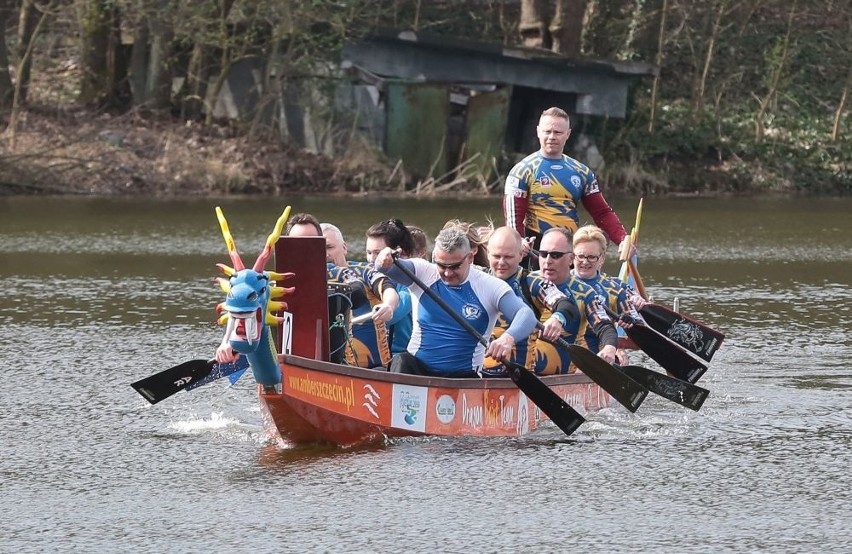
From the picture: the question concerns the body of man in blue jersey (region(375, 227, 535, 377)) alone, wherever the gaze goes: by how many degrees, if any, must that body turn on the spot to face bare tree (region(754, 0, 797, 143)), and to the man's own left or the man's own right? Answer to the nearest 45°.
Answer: approximately 180°

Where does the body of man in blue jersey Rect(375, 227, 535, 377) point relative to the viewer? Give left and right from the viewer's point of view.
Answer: facing the viewer

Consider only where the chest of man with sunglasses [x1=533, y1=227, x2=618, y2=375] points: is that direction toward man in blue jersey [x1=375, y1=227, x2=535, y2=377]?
yes

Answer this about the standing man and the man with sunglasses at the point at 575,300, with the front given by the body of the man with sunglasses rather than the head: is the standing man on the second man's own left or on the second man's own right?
on the second man's own right

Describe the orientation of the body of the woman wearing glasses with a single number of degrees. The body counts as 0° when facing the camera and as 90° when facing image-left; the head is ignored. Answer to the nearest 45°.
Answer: approximately 45°

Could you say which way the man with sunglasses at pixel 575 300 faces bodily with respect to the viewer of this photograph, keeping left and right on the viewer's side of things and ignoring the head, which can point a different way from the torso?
facing the viewer and to the left of the viewer

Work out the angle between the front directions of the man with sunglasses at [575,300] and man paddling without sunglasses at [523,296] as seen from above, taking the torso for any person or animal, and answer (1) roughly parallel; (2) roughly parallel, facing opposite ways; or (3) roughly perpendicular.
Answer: roughly parallel

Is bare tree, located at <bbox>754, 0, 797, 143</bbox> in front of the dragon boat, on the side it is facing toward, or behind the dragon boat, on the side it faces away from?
behind

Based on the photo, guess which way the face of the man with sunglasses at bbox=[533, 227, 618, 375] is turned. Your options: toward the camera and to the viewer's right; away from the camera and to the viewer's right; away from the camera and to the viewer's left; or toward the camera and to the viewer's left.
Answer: toward the camera and to the viewer's left
